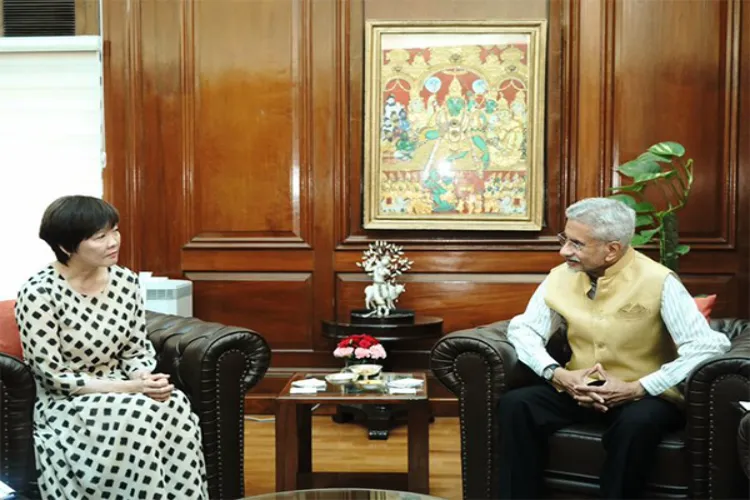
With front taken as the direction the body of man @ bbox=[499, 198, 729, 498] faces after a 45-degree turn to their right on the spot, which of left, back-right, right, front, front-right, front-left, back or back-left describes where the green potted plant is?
right

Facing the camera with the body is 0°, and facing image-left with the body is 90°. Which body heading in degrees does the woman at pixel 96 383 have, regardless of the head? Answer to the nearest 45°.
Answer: approximately 315°

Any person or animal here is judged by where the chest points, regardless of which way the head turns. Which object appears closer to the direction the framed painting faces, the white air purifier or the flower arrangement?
the flower arrangement

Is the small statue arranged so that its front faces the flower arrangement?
yes
